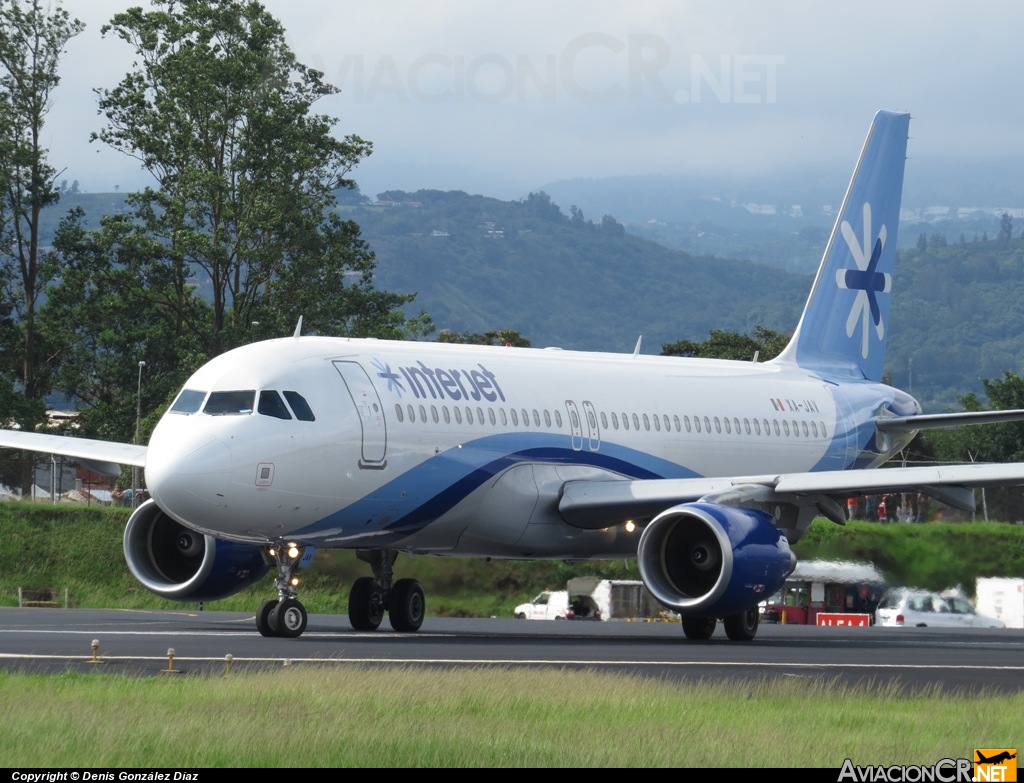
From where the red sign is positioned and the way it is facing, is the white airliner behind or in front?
in front

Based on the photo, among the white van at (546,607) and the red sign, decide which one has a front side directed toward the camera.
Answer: the red sign

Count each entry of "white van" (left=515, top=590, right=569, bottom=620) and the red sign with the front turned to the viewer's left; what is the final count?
1

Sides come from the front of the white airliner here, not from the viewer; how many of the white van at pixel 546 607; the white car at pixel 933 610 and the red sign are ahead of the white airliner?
0

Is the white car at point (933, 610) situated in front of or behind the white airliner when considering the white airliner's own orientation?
behind

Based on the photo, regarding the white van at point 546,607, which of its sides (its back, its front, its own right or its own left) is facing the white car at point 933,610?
back

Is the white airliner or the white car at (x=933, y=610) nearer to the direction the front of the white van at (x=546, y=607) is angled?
the white airliner

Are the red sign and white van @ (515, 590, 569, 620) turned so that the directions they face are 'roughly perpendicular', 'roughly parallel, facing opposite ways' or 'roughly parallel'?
roughly perpendicular

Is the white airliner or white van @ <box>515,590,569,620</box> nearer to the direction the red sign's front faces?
the white airliner

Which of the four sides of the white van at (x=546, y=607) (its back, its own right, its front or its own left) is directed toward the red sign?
back

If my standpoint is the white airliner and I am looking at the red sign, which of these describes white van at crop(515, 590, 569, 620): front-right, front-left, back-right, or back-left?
front-left

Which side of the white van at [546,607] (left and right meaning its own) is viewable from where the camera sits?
left

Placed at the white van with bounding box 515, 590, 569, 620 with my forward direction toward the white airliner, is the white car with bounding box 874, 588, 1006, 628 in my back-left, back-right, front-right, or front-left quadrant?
front-left

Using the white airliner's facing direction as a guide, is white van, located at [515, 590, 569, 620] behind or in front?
behind

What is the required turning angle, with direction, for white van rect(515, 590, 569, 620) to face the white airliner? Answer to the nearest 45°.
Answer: approximately 90° to its left

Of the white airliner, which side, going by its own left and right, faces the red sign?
back

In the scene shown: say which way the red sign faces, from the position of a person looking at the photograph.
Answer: facing the viewer

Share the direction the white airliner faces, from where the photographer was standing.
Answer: facing the viewer and to the left of the viewer
